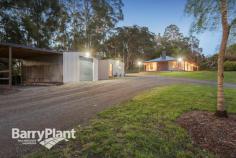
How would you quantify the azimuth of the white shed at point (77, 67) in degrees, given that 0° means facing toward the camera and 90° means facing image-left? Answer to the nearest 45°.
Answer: approximately 315°

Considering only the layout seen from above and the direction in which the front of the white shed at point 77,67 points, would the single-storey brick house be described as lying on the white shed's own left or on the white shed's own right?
on the white shed's own left

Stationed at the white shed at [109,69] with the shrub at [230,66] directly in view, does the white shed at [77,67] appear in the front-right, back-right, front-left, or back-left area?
back-right

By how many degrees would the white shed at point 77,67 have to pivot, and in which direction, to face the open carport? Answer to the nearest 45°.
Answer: approximately 135° to its right

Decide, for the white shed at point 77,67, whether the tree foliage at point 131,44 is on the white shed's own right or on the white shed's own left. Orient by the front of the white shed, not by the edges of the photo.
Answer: on the white shed's own left

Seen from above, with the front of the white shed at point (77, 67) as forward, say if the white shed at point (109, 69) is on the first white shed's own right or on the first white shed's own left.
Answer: on the first white shed's own left

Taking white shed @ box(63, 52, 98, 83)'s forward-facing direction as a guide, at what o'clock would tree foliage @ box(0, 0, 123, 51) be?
The tree foliage is roughly at 7 o'clock from the white shed.

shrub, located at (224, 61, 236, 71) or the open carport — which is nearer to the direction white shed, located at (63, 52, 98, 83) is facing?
the shrub

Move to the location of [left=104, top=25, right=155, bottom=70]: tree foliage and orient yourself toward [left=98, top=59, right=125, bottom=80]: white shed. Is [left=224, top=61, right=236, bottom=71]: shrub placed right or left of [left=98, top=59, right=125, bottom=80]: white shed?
left

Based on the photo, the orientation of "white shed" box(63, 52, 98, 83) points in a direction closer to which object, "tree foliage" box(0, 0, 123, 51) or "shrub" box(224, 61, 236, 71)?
the shrub
